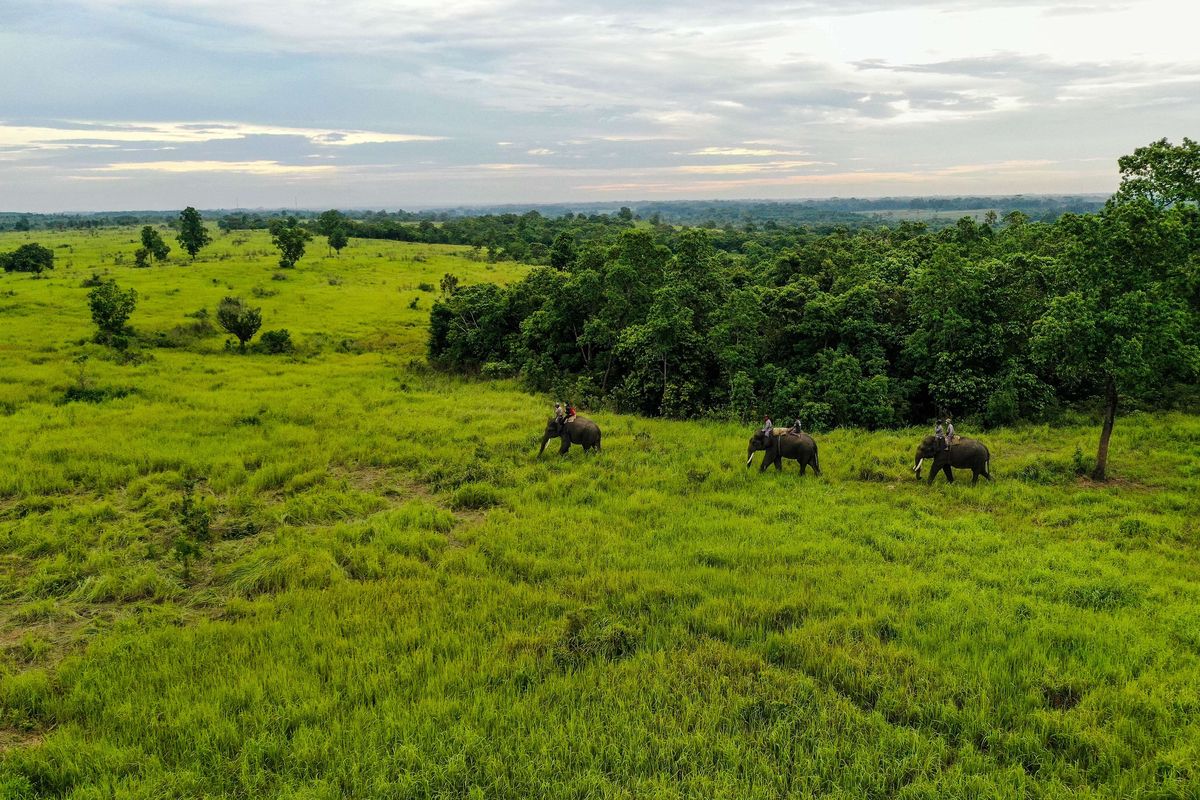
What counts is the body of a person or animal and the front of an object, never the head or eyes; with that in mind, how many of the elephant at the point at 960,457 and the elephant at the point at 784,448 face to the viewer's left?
2

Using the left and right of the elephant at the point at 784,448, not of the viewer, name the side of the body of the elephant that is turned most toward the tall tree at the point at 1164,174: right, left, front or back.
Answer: back

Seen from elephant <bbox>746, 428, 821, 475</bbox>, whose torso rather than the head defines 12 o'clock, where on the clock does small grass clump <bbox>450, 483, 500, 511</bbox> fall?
The small grass clump is roughly at 11 o'clock from the elephant.

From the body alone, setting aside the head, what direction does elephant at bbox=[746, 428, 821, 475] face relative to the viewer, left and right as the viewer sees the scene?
facing to the left of the viewer

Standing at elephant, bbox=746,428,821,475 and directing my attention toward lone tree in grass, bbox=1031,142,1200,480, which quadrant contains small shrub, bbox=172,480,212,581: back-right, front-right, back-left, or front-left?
back-right

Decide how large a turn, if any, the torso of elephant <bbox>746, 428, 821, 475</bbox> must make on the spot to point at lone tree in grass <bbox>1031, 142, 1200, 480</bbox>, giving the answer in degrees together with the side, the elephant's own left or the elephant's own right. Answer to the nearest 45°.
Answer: approximately 180°

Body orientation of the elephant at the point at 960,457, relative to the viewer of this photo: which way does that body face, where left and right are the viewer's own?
facing to the left of the viewer

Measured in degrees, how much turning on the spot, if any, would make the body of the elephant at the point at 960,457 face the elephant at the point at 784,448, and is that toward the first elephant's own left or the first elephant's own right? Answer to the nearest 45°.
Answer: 0° — it already faces it
